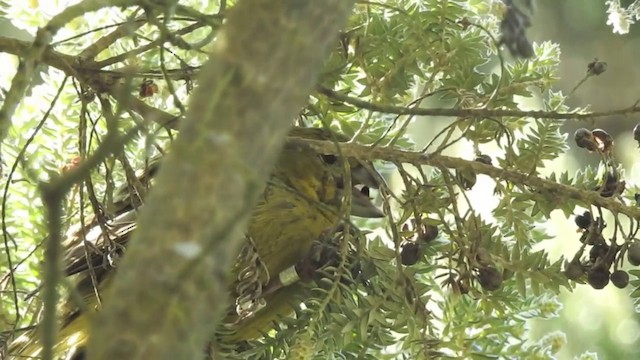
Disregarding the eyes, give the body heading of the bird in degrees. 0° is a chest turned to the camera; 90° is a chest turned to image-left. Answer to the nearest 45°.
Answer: approximately 270°

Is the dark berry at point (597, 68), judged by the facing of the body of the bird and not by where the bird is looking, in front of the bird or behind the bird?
in front
